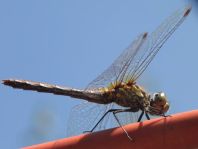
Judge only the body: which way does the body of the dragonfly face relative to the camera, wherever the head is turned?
to the viewer's right
